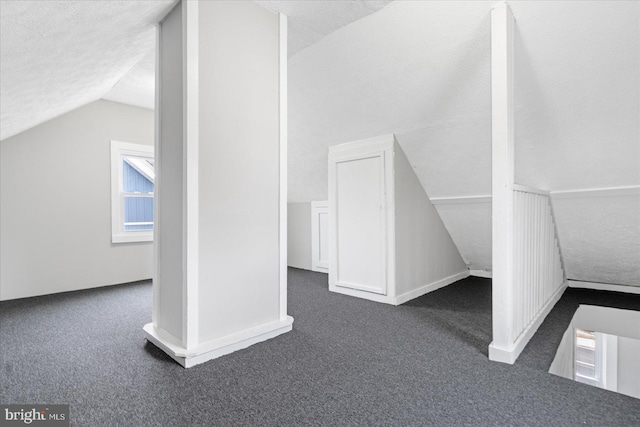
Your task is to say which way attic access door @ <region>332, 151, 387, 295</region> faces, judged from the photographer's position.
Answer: facing the viewer and to the left of the viewer

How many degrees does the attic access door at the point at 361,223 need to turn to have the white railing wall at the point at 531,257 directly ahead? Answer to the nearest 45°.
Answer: approximately 90° to its left

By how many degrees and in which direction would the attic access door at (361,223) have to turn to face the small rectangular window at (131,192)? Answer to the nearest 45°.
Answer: approximately 45° to its right

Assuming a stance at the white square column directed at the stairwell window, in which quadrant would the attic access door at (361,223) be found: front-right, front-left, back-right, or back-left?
front-left

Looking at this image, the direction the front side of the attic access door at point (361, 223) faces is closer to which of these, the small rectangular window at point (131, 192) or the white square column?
the white square column

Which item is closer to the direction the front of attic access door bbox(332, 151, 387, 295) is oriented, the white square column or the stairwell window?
the white square column

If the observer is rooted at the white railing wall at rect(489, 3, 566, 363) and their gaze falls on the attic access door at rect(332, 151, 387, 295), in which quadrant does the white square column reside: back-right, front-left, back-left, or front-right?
front-left

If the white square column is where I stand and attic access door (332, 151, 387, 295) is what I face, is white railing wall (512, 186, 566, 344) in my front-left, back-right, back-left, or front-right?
front-right

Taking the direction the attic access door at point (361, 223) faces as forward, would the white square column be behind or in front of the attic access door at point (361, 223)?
in front

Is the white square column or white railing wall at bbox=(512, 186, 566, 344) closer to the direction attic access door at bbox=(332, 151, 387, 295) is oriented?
the white square column
